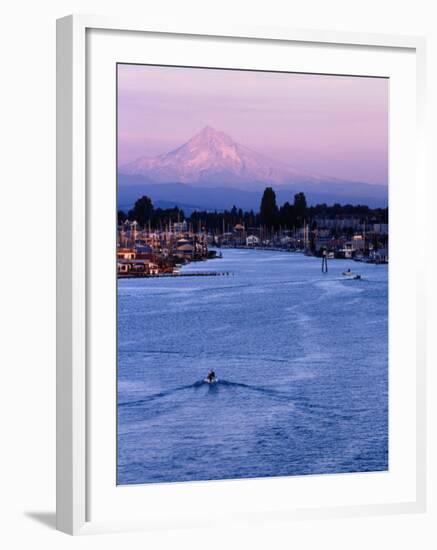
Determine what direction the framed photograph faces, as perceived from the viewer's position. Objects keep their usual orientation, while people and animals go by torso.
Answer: facing the viewer and to the right of the viewer
